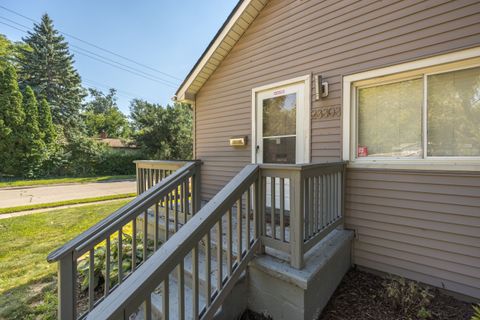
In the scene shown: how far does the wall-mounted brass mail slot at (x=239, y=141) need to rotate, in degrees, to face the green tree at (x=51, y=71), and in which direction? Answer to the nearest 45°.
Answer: approximately 90° to its right

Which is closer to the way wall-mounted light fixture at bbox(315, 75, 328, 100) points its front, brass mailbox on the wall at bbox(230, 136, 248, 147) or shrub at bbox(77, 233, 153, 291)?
the shrub

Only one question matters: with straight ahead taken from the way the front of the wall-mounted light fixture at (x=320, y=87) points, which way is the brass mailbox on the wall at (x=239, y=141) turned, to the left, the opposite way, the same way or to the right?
the same way

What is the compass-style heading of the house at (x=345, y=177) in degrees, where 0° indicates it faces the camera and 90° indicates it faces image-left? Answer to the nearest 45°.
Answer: approximately 45°

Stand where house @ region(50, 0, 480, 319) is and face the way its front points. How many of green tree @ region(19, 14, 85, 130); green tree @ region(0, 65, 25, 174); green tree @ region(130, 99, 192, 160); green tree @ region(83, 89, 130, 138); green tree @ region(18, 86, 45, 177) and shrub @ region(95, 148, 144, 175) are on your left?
0

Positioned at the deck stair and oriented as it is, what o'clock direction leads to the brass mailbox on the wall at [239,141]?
The brass mailbox on the wall is roughly at 5 o'clock from the deck stair.

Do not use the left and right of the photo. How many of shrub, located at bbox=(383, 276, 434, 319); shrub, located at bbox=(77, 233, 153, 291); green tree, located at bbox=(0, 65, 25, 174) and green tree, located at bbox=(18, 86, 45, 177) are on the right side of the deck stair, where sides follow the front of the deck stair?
3

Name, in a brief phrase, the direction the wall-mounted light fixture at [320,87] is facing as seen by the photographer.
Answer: facing the viewer and to the left of the viewer

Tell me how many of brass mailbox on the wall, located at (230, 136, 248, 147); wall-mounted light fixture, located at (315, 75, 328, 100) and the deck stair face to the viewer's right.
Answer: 0

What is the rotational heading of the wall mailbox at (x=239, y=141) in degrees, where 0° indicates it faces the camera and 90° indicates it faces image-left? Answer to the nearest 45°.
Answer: approximately 45°

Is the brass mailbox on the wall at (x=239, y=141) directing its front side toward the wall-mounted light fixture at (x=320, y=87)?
no

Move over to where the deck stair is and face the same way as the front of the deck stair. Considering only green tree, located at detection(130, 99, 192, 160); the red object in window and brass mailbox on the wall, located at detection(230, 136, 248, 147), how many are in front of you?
0

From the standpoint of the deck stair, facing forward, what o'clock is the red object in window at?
The red object in window is roughly at 7 o'clock from the deck stair.

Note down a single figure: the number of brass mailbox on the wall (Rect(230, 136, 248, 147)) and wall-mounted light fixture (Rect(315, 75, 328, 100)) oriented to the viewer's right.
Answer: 0

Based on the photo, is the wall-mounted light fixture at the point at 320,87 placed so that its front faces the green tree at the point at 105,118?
no

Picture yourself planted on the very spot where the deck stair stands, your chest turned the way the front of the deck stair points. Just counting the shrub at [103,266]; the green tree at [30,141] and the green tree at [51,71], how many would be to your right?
3

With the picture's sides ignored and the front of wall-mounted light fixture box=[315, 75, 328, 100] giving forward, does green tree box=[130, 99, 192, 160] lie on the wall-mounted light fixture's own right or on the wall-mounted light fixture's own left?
on the wall-mounted light fixture's own right
